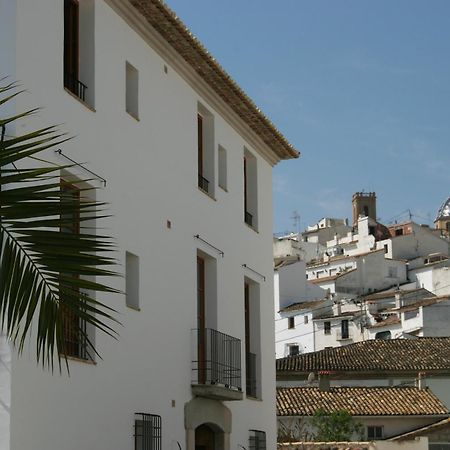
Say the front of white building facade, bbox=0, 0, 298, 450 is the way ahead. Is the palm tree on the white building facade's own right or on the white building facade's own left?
on the white building facade's own right

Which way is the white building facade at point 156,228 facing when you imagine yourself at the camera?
facing the viewer and to the right of the viewer
